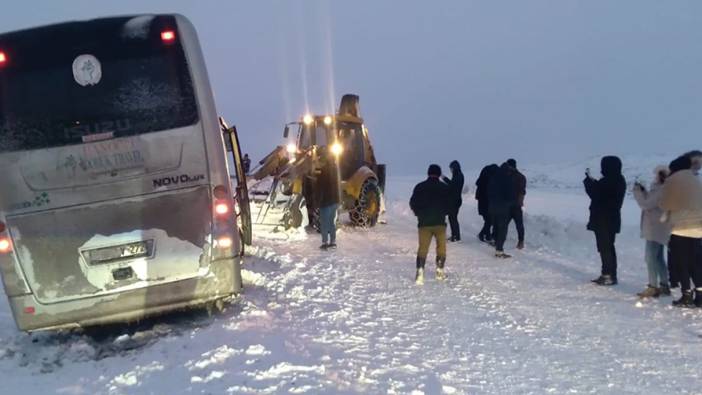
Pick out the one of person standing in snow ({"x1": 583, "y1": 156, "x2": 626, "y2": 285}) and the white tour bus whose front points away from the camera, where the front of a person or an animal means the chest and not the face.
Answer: the white tour bus

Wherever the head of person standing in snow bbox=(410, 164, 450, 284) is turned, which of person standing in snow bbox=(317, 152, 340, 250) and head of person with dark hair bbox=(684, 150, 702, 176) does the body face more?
the person standing in snow

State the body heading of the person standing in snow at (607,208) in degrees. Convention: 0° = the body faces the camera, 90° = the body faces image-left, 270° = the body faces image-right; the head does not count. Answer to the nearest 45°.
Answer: approximately 90°

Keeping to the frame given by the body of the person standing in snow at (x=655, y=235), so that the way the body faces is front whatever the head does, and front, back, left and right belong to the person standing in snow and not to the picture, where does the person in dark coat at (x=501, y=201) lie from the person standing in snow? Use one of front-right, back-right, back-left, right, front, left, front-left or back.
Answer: front-right

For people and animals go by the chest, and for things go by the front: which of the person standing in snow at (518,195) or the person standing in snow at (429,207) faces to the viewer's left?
the person standing in snow at (518,195)

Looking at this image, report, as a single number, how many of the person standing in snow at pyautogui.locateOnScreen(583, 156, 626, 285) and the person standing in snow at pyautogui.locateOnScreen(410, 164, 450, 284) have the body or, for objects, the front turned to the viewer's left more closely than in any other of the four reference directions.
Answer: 1

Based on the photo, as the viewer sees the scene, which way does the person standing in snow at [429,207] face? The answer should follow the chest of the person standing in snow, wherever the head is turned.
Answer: away from the camera

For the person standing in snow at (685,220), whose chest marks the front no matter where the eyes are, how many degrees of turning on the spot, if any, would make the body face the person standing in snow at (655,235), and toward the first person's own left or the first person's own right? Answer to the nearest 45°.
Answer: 0° — they already face them

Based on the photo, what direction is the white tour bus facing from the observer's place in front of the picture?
facing away from the viewer

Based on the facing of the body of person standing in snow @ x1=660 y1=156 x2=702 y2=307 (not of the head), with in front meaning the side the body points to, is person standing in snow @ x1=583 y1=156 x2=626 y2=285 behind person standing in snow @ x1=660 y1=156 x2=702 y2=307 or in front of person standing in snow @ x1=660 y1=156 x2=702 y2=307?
in front

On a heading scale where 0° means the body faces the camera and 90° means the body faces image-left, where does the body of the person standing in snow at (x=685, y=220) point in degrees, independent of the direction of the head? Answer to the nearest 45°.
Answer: approximately 135°
